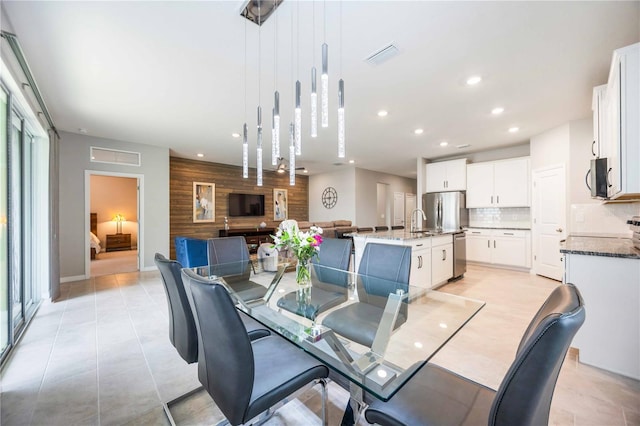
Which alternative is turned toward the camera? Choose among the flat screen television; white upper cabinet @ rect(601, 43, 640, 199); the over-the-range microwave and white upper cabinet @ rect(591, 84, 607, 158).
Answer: the flat screen television

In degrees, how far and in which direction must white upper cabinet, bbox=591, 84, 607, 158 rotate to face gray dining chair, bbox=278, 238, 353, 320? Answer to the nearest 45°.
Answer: approximately 45° to its left

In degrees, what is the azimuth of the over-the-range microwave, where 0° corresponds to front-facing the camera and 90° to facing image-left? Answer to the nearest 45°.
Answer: approximately 90°

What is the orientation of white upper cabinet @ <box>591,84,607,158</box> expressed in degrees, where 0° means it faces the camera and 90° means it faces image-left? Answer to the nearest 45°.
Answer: approximately 90°

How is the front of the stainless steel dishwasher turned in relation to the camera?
facing the viewer and to the right of the viewer

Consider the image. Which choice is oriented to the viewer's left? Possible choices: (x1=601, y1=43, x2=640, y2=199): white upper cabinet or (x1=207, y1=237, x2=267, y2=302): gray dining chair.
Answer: the white upper cabinet

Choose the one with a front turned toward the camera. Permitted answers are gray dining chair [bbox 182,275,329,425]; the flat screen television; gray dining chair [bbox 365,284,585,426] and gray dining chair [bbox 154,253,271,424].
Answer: the flat screen television

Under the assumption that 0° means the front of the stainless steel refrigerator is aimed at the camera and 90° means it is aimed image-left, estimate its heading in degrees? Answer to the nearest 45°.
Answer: approximately 0°

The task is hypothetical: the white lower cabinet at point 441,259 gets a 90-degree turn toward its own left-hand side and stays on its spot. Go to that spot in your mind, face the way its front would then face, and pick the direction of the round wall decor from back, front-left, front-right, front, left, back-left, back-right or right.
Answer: left

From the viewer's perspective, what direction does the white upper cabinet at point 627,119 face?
to the viewer's left

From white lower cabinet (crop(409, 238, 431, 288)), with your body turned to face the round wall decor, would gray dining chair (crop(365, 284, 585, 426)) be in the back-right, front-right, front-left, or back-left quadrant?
back-left

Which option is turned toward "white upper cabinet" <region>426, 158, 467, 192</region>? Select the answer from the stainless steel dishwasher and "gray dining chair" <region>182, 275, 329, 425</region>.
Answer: the gray dining chair

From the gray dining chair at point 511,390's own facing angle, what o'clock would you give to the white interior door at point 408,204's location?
The white interior door is roughly at 1 o'clock from the gray dining chair.

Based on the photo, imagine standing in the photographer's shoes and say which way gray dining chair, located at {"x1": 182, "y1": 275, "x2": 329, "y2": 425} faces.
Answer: facing away from the viewer and to the right of the viewer

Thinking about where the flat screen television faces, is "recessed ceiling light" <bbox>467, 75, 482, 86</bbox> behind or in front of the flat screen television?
in front
